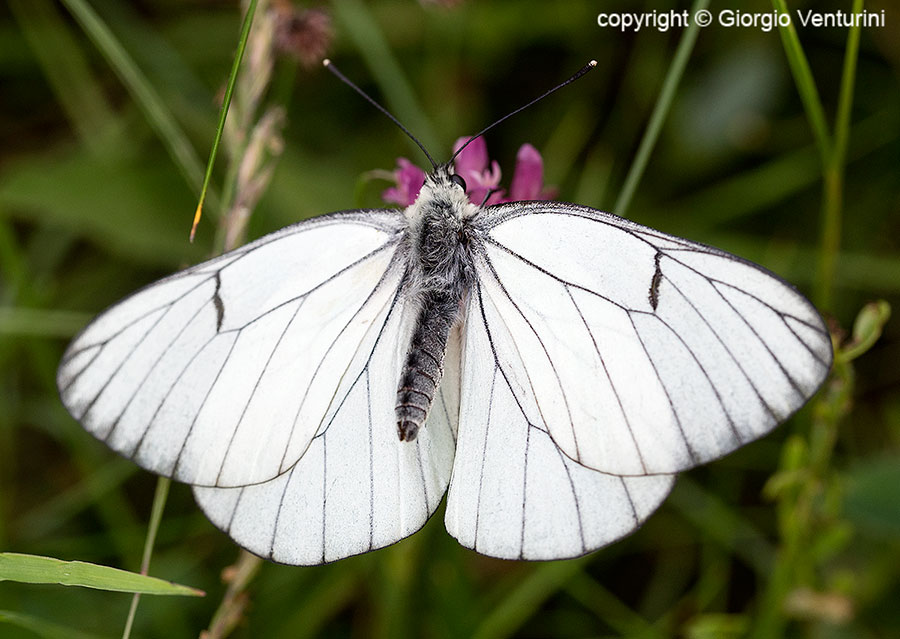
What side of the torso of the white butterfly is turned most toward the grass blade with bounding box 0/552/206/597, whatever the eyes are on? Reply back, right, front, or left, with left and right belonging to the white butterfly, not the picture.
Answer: left

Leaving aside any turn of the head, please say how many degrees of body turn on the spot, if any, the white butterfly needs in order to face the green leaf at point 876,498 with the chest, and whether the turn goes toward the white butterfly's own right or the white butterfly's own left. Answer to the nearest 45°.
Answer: approximately 45° to the white butterfly's own right

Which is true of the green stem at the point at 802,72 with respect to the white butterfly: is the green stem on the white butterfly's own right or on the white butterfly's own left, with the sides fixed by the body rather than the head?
on the white butterfly's own right

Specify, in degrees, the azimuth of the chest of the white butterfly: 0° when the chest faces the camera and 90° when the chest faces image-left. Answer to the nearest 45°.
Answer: approximately 180°

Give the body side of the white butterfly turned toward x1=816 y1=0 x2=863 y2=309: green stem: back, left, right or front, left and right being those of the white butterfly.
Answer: right
